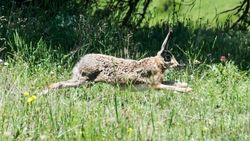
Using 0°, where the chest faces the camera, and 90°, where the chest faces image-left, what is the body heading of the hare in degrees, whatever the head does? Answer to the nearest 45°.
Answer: approximately 270°
